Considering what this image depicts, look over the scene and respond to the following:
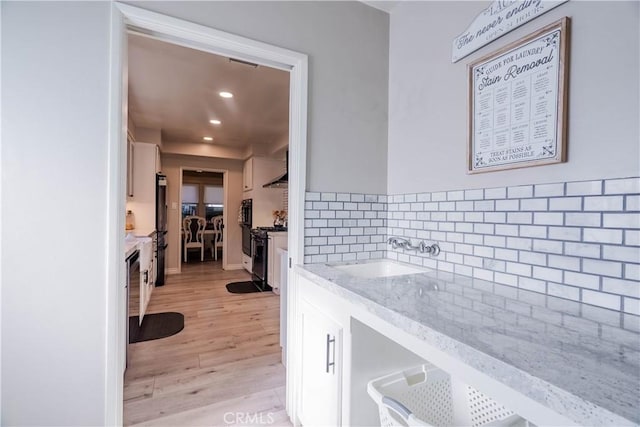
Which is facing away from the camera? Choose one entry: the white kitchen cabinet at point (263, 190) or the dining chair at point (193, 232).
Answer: the dining chair

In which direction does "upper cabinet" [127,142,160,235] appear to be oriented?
to the viewer's right

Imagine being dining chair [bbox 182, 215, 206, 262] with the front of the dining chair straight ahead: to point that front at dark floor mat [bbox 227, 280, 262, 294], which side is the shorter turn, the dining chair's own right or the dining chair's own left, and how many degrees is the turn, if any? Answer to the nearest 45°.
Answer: approximately 180°

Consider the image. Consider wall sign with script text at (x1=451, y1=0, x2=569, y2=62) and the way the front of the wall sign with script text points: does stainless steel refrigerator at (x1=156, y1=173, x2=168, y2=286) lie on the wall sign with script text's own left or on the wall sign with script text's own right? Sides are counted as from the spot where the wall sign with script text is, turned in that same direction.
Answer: on the wall sign with script text's own right

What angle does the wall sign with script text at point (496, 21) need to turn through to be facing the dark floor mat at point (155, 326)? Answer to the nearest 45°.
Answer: approximately 45° to its right

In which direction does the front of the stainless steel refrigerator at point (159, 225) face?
to the viewer's right

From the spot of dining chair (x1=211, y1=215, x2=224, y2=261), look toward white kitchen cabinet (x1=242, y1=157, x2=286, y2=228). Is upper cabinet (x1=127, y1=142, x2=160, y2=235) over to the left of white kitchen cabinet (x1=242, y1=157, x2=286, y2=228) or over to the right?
right

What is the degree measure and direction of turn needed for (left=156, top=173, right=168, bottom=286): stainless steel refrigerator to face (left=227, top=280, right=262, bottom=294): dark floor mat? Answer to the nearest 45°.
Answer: approximately 45° to its right

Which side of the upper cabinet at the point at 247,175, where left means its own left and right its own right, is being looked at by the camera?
left
